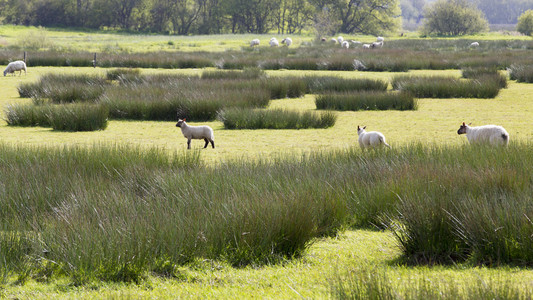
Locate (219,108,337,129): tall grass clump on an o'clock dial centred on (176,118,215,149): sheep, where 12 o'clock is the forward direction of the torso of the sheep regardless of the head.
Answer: The tall grass clump is roughly at 4 o'clock from the sheep.

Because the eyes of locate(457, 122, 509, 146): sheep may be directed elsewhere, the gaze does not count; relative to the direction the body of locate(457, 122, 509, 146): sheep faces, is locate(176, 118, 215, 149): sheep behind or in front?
in front

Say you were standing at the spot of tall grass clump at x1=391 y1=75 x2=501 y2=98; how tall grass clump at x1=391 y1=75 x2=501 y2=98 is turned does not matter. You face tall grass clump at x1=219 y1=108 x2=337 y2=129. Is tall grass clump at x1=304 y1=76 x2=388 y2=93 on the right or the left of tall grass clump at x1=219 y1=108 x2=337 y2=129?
right

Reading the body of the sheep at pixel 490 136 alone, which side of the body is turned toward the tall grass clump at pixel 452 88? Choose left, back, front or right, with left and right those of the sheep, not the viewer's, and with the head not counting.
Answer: right

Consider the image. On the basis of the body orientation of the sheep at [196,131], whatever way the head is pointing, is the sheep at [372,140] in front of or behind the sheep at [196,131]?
behind

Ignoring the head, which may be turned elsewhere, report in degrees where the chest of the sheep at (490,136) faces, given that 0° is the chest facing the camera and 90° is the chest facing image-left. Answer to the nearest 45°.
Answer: approximately 90°

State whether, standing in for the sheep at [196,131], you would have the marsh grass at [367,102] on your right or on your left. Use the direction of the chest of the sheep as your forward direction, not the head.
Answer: on your right

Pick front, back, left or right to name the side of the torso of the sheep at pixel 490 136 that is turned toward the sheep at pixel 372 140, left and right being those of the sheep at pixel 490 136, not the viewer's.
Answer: front

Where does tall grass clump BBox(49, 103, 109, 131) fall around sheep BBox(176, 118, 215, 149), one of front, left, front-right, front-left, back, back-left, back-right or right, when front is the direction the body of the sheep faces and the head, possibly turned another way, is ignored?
front-right

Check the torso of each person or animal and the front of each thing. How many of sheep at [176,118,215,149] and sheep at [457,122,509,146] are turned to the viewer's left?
2

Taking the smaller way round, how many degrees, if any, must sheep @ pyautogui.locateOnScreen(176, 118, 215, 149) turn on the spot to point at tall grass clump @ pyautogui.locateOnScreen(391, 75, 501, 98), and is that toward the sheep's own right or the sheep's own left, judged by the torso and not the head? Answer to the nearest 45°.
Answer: approximately 135° to the sheep's own right

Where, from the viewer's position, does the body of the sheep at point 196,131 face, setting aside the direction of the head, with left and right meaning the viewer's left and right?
facing to the left of the viewer

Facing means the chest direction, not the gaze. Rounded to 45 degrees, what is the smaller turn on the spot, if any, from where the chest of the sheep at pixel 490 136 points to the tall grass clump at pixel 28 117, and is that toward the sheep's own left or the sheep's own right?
0° — it already faces it

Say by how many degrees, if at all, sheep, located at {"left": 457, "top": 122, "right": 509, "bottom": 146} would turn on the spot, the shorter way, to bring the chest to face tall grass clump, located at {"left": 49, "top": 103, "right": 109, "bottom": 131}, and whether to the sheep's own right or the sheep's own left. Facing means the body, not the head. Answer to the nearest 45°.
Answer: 0° — it already faces it
